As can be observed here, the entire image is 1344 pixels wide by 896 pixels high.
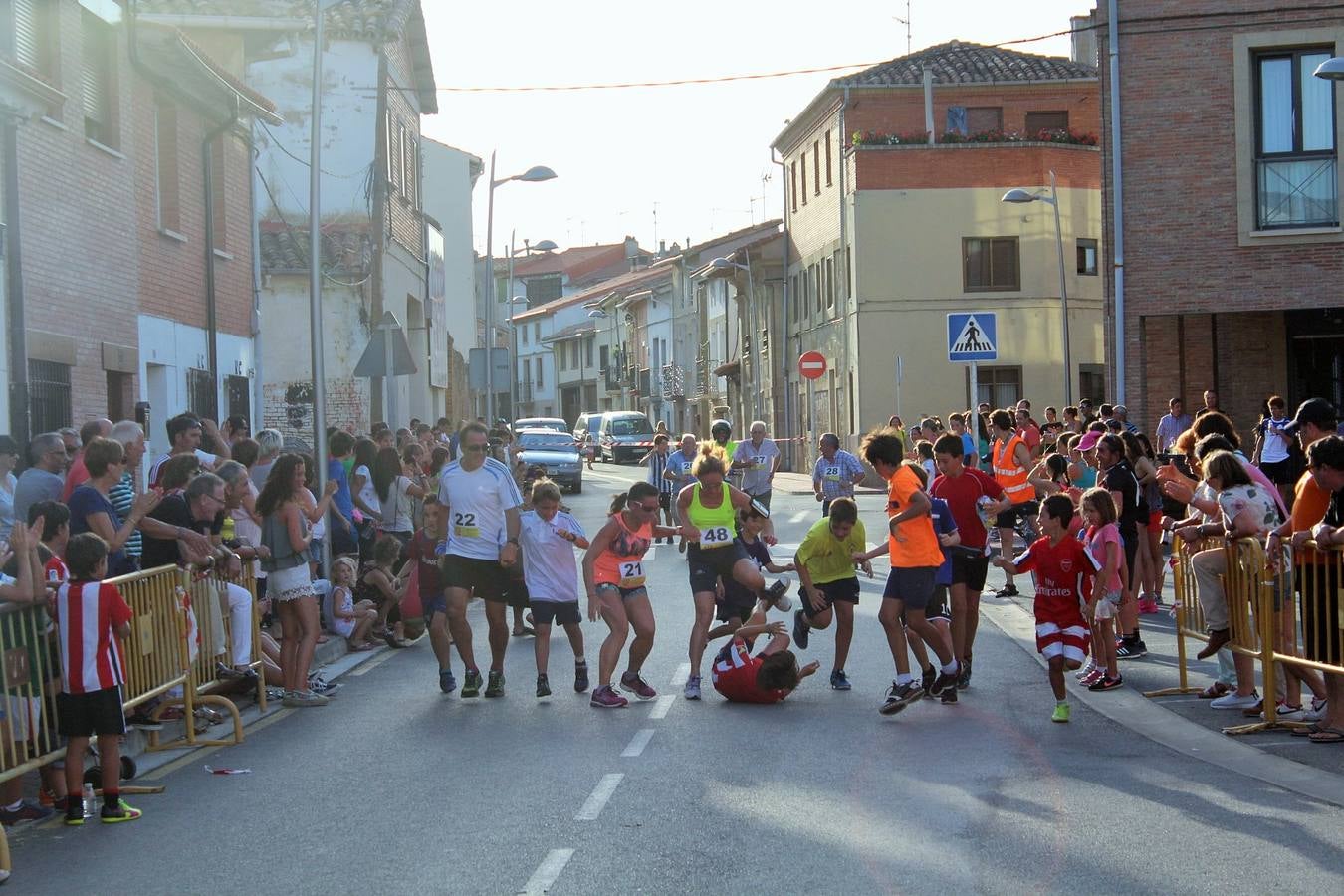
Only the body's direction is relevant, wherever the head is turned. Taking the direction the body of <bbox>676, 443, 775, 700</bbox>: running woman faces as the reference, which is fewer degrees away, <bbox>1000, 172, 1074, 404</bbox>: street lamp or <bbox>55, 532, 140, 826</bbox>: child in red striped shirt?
the child in red striped shirt

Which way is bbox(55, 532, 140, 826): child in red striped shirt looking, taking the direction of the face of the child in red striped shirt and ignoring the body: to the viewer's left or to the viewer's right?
to the viewer's right

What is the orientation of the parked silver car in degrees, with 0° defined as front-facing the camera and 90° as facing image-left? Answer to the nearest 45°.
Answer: approximately 0°

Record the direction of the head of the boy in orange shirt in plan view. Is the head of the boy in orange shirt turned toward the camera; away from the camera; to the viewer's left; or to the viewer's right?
to the viewer's left
